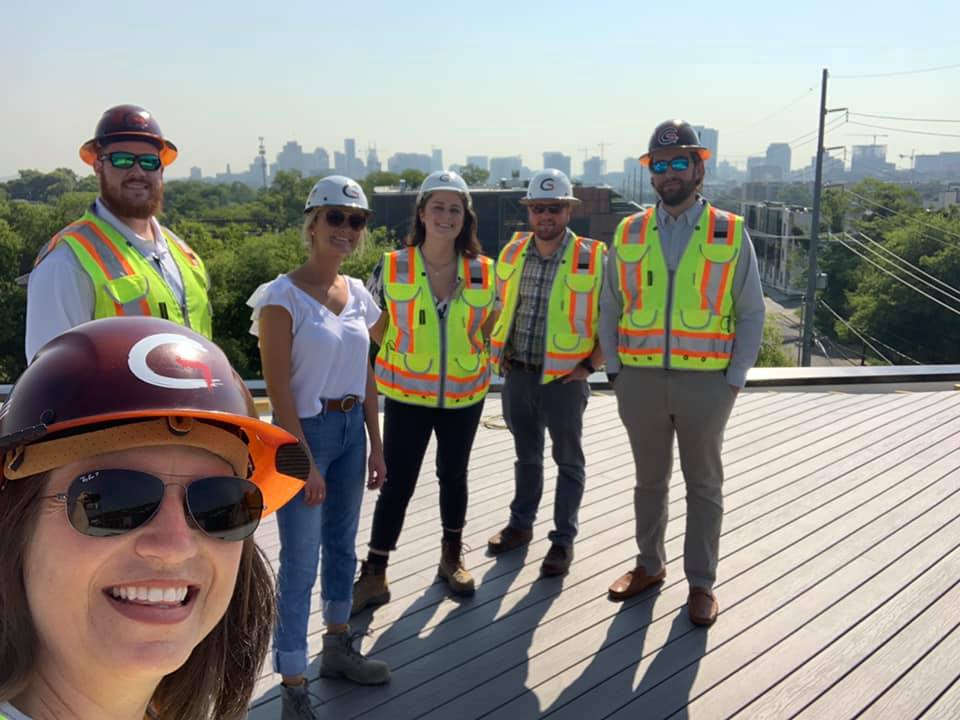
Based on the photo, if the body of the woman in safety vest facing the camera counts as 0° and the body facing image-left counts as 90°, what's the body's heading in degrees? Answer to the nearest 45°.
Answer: approximately 0°

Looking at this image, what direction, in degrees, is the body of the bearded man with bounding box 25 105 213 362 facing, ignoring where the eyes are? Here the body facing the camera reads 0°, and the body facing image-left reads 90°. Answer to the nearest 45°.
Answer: approximately 315°

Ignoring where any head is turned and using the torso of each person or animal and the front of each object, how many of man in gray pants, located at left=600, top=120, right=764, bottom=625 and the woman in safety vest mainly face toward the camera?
2

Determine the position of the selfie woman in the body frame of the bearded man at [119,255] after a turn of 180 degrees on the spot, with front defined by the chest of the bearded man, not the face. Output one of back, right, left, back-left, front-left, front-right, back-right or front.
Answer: back-left

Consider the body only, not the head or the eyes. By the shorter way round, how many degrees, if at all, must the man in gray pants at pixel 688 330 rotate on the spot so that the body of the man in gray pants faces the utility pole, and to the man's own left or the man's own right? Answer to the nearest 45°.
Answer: approximately 180°

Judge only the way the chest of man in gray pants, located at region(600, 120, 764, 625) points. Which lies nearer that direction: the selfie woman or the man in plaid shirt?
the selfie woman

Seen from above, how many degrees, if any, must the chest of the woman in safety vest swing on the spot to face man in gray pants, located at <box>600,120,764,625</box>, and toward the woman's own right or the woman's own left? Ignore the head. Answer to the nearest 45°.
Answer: approximately 90° to the woman's own left

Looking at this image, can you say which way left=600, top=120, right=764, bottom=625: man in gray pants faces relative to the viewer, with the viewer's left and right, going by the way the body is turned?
facing the viewer

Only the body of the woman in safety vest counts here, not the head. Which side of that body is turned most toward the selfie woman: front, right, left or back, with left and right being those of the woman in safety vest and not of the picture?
front

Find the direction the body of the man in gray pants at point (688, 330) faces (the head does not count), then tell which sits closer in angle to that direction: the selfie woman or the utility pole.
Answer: the selfie woman

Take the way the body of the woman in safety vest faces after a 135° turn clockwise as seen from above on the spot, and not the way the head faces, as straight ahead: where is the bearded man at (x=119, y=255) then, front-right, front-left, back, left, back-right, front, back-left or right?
left
